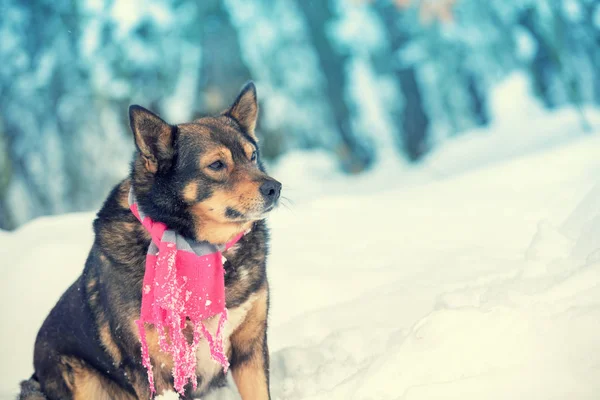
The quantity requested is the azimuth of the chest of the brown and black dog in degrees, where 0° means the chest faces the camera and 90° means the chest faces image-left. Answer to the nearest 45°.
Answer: approximately 315°
